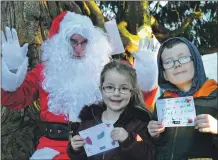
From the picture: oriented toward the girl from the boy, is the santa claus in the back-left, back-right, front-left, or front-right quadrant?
front-right

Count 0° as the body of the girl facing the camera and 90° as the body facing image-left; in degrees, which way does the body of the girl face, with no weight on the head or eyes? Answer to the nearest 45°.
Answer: approximately 0°

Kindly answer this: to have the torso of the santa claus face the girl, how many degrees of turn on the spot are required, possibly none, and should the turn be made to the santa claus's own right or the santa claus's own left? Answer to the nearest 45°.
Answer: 0° — they already face them

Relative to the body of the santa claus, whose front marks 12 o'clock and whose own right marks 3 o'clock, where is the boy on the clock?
The boy is roughly at 11 o'clock from the santa claus.

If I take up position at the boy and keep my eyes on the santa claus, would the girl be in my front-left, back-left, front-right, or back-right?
front-left

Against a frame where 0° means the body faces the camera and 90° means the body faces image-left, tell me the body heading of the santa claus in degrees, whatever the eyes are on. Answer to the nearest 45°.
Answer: approximately 0°

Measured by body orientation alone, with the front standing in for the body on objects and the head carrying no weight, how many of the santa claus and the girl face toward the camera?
2
